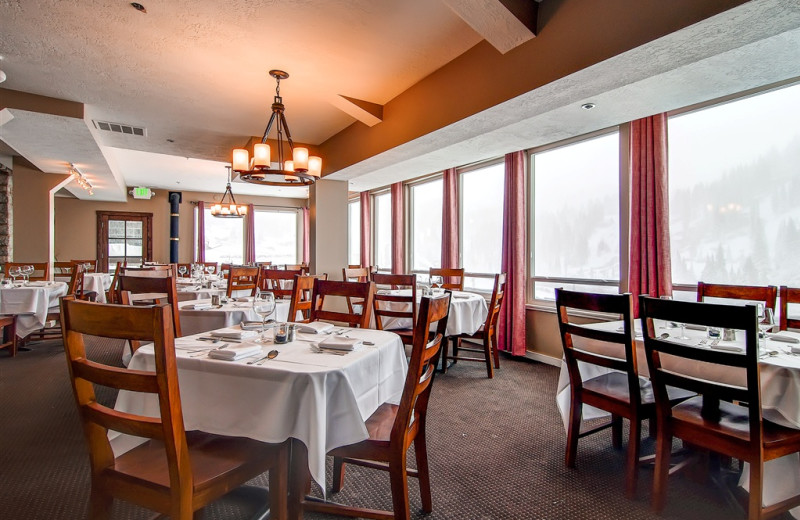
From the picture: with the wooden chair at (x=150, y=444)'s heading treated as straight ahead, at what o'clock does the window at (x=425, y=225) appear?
The window is roughly at 12 o'clock from the wooden chair.

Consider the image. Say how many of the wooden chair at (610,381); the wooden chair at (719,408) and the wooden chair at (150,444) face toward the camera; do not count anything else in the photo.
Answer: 0

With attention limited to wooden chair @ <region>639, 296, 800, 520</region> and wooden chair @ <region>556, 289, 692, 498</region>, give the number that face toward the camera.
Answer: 0

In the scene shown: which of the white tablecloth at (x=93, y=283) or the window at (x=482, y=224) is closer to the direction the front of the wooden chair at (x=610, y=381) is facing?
the window

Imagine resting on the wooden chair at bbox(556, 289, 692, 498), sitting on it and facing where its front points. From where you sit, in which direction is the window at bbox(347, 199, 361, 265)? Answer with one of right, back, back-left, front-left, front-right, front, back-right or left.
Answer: left

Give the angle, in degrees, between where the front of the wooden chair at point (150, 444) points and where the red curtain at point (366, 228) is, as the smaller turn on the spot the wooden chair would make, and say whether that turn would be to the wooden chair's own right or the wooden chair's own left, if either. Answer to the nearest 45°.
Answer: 0° — it already faces it

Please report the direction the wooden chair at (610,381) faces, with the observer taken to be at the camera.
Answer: facing away from the viewer and to the right of the viewer

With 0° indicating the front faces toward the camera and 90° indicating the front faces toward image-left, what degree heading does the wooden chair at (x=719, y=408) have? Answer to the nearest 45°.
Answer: approximately 225°

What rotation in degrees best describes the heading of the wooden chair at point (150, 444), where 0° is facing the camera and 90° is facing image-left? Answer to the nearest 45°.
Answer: approximately 225°

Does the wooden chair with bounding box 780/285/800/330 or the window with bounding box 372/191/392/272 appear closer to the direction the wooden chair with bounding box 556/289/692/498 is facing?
the wooden chair

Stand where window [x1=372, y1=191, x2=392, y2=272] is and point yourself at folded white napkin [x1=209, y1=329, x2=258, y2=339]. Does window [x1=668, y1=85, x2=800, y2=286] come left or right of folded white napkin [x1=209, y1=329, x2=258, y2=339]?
left
